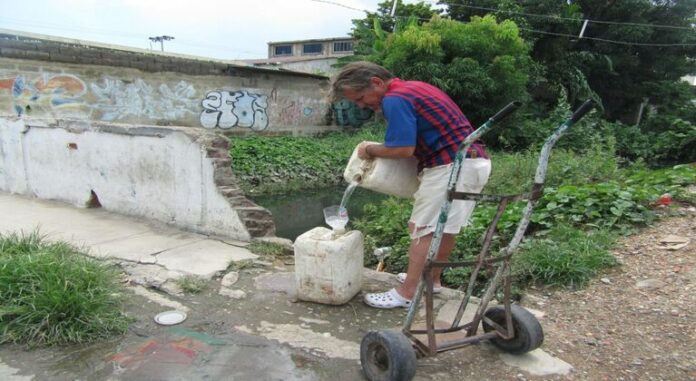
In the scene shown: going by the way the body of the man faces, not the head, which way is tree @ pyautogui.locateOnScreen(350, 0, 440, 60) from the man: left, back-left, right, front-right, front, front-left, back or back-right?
right

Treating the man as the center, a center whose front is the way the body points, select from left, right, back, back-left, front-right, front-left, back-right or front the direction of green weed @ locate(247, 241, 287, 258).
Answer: front-right

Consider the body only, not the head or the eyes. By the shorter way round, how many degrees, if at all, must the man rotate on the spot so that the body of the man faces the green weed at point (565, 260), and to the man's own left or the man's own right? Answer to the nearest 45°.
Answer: approximately 135° to the man's own right

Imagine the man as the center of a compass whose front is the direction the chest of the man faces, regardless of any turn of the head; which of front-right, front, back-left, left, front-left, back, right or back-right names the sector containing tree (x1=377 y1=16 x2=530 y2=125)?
right

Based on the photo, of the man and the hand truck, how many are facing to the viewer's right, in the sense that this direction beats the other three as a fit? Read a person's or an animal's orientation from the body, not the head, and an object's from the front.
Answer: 0

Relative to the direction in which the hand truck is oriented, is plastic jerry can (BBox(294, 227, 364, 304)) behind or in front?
in front

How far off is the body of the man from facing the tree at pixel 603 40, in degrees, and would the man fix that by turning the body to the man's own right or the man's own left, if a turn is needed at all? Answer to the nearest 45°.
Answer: approximately 90° to the man's own right

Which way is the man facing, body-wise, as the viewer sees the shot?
to the viewer's left

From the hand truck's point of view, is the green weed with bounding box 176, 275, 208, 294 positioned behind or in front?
in front

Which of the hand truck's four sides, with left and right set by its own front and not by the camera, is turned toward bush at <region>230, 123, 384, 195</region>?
front
